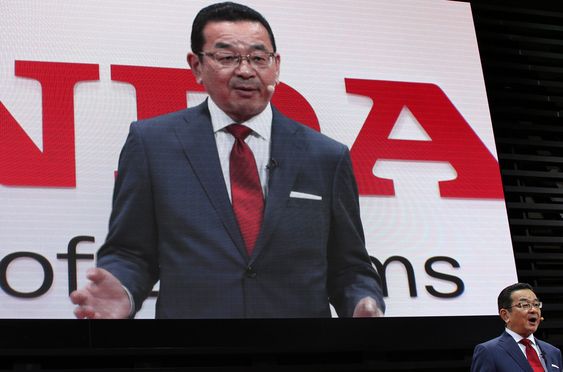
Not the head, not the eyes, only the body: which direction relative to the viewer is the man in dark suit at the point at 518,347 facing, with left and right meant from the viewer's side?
facing the viewer and to the right of the viewer
